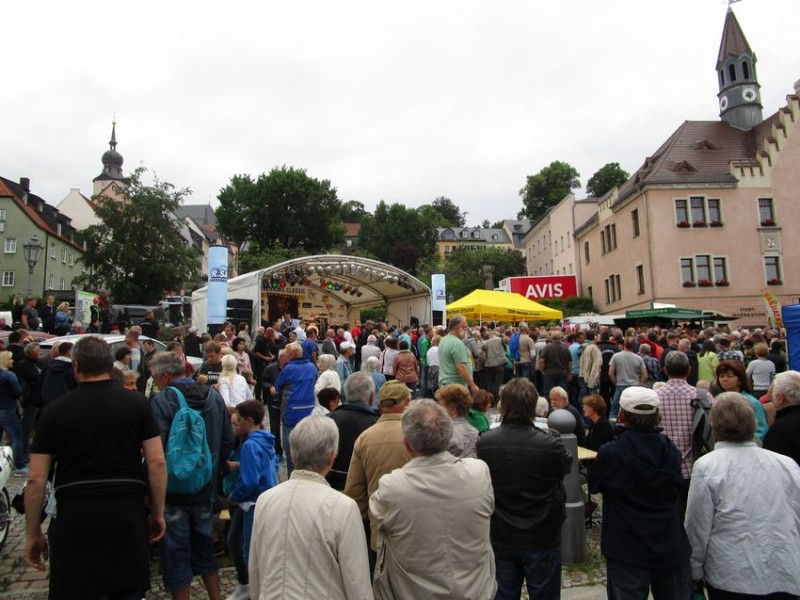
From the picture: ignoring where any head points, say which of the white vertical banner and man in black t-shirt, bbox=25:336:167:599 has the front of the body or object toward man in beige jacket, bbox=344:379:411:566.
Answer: the white vertical banner

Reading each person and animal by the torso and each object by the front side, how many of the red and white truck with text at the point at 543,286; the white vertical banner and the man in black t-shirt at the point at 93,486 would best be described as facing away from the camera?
1

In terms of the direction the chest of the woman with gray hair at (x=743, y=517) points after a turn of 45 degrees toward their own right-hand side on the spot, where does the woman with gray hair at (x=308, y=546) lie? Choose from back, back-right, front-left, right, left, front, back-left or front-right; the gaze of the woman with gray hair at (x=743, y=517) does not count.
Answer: back

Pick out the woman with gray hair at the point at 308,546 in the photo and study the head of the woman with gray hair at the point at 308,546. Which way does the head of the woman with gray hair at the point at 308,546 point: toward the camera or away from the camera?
away from the camera

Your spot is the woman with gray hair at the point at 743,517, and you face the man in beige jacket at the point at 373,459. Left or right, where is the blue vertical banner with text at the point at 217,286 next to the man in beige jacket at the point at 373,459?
right

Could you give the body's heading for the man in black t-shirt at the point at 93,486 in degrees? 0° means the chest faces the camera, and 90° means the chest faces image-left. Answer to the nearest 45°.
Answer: approximately 180°

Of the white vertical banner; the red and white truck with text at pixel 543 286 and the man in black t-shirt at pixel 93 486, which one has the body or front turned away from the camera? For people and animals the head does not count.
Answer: the man in black t-shirt

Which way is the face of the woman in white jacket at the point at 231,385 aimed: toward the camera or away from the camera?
away from the camera

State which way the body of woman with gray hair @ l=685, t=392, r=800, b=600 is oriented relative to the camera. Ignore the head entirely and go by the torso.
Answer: away from the camera

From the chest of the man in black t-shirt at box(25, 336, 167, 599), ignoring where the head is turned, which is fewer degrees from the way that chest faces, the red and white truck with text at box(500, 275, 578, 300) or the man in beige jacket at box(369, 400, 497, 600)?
the red and white truck with text
